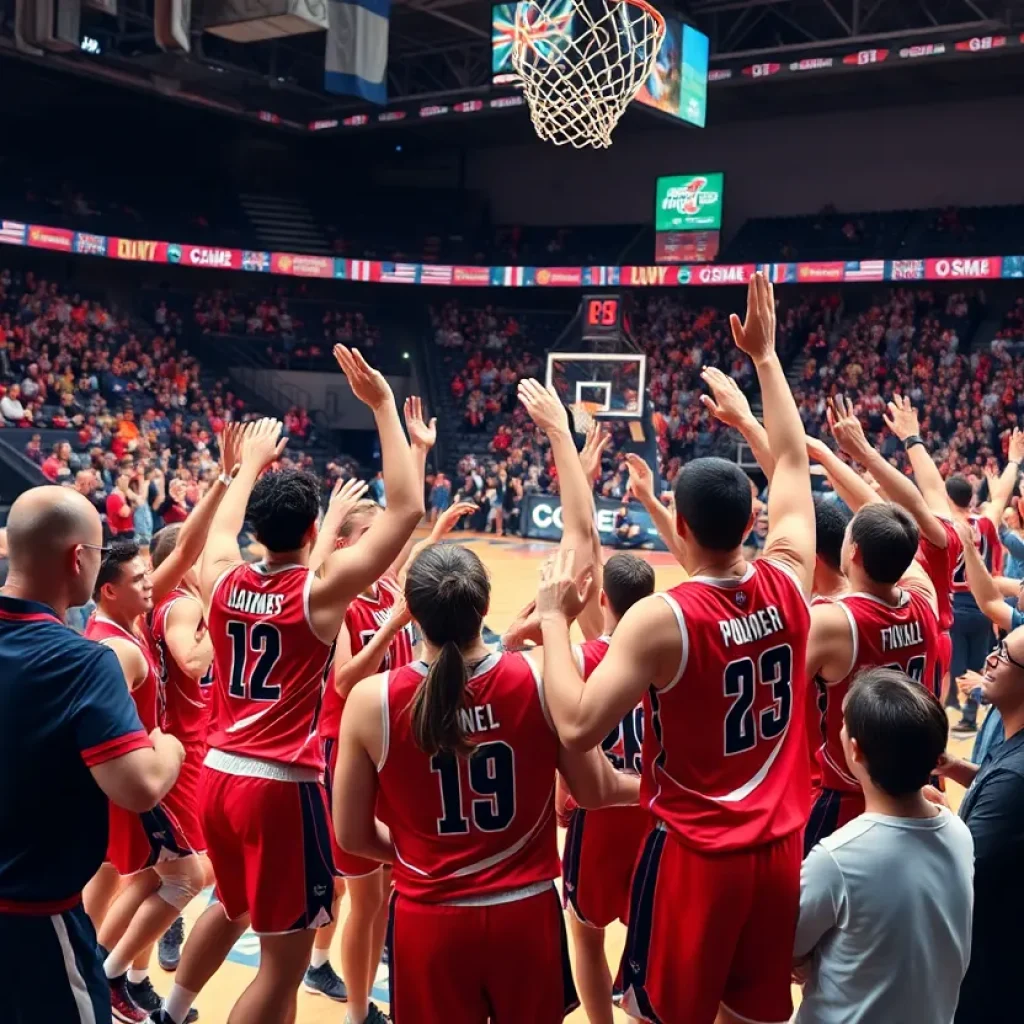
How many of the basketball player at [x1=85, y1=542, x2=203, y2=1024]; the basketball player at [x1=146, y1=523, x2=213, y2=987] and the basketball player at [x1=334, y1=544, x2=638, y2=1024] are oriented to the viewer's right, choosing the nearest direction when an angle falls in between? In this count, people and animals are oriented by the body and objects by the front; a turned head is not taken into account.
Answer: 2

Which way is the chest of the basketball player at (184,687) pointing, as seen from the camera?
to the viewer's right

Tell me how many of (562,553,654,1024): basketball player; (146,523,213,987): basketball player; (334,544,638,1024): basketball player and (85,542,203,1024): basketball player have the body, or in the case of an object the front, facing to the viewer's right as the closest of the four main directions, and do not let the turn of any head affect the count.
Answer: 2

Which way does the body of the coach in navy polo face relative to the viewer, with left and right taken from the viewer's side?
facing away from the viewer and to the right of the viewer

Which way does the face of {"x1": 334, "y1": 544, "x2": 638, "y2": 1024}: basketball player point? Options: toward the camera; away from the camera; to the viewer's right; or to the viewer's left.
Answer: away from the camera

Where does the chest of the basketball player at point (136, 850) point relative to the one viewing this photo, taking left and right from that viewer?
facing to the right of the viewer

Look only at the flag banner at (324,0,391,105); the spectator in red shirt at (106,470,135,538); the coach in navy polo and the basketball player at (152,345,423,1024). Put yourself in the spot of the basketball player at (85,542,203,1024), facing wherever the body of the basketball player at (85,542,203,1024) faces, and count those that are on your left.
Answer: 2

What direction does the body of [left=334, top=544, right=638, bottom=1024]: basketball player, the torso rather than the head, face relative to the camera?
away from the camera

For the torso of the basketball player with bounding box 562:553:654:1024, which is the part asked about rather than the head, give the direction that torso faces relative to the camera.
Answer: away from the camera
